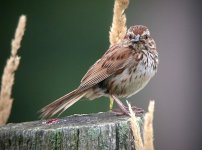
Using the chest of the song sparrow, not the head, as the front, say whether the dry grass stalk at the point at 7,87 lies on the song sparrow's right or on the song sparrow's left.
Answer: on the song sparrow's right

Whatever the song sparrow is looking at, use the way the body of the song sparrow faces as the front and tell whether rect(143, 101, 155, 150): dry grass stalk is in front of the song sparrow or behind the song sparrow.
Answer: in front

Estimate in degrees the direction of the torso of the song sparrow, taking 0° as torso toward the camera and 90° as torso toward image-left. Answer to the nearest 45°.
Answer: approximately 315°
